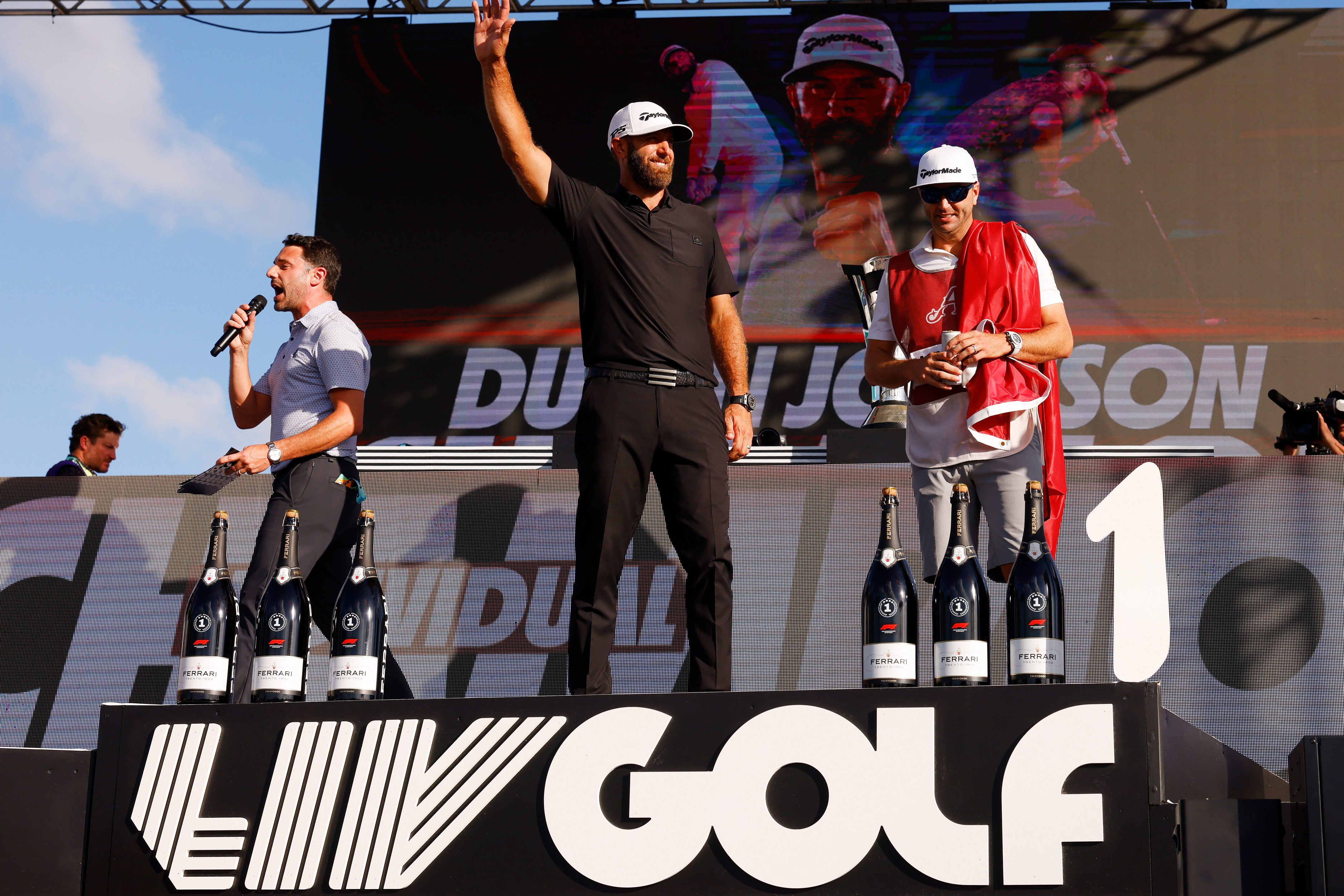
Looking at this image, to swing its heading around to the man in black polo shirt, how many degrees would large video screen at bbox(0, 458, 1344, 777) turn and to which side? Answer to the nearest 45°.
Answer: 0° — it already faces them

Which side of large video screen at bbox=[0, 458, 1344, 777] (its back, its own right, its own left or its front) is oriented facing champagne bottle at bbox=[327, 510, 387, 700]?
front

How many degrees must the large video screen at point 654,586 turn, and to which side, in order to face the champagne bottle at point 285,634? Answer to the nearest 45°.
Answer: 0° — it already faces it

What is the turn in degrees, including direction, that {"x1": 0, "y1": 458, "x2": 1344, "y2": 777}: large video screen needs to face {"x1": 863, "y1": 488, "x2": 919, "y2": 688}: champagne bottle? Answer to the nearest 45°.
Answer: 0° — it already faces it

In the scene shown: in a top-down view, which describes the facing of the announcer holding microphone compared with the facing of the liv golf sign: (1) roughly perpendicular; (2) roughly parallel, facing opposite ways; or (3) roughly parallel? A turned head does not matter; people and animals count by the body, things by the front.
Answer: roughly perpendicular

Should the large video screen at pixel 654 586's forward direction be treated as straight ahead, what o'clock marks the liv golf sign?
The liv golf sign is roughly at 12 o'clock from the large video screen.
